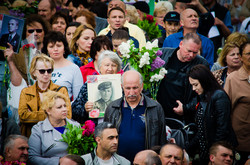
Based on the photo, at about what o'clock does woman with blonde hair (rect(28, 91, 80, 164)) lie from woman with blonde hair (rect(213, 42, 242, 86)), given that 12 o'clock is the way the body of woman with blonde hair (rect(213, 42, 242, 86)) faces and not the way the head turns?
woman with blonde hair (rect(28, 91, 80, 164)) is roughly at 3 o'clock from woman with blonde hair (rect(213, 42, 242, 86)).

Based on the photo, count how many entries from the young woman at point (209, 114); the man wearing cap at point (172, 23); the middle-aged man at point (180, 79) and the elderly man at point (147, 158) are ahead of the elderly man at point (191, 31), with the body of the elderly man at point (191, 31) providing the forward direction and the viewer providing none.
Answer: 3

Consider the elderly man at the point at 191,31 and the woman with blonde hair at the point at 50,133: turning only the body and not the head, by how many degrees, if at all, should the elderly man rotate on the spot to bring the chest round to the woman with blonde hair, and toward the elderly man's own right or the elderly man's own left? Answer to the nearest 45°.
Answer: approximately 45° to the elderly man's own right

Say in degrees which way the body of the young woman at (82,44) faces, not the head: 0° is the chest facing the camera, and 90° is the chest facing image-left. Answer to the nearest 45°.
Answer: approximately 315°

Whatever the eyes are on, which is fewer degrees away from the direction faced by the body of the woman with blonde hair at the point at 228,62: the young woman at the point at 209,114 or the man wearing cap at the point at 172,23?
the young woman

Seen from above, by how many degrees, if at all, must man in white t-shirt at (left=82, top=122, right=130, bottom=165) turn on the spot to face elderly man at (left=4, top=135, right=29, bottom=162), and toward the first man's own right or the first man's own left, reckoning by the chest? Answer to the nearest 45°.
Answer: approximately 135° to the first man's own right

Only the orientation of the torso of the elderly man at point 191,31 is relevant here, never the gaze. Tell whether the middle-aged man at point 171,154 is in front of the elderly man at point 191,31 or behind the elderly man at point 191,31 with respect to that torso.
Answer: in front

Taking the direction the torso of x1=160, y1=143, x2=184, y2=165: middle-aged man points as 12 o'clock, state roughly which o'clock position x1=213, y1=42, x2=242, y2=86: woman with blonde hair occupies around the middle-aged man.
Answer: The woman with blonde hair is roughly at 7 o'clock from the middle-aged man.

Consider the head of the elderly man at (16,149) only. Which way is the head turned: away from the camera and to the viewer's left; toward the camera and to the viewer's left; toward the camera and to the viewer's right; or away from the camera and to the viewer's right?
toward the camera and to the viewer's right
